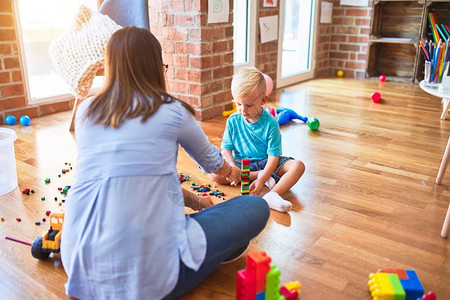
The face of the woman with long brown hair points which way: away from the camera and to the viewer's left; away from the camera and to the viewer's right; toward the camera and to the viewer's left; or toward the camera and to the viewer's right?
away from the camera and to the viewer's right

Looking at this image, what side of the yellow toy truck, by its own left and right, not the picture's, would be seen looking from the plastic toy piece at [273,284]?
left

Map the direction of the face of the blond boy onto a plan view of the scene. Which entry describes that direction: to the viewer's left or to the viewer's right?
to the viewer's left

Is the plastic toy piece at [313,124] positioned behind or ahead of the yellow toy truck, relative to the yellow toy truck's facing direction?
behind

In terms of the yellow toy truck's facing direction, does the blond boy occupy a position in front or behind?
behind

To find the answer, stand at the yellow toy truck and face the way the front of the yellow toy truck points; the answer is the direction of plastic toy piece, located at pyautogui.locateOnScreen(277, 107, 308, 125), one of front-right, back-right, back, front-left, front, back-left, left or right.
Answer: front-right

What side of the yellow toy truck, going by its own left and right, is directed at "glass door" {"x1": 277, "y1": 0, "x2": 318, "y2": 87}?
front
